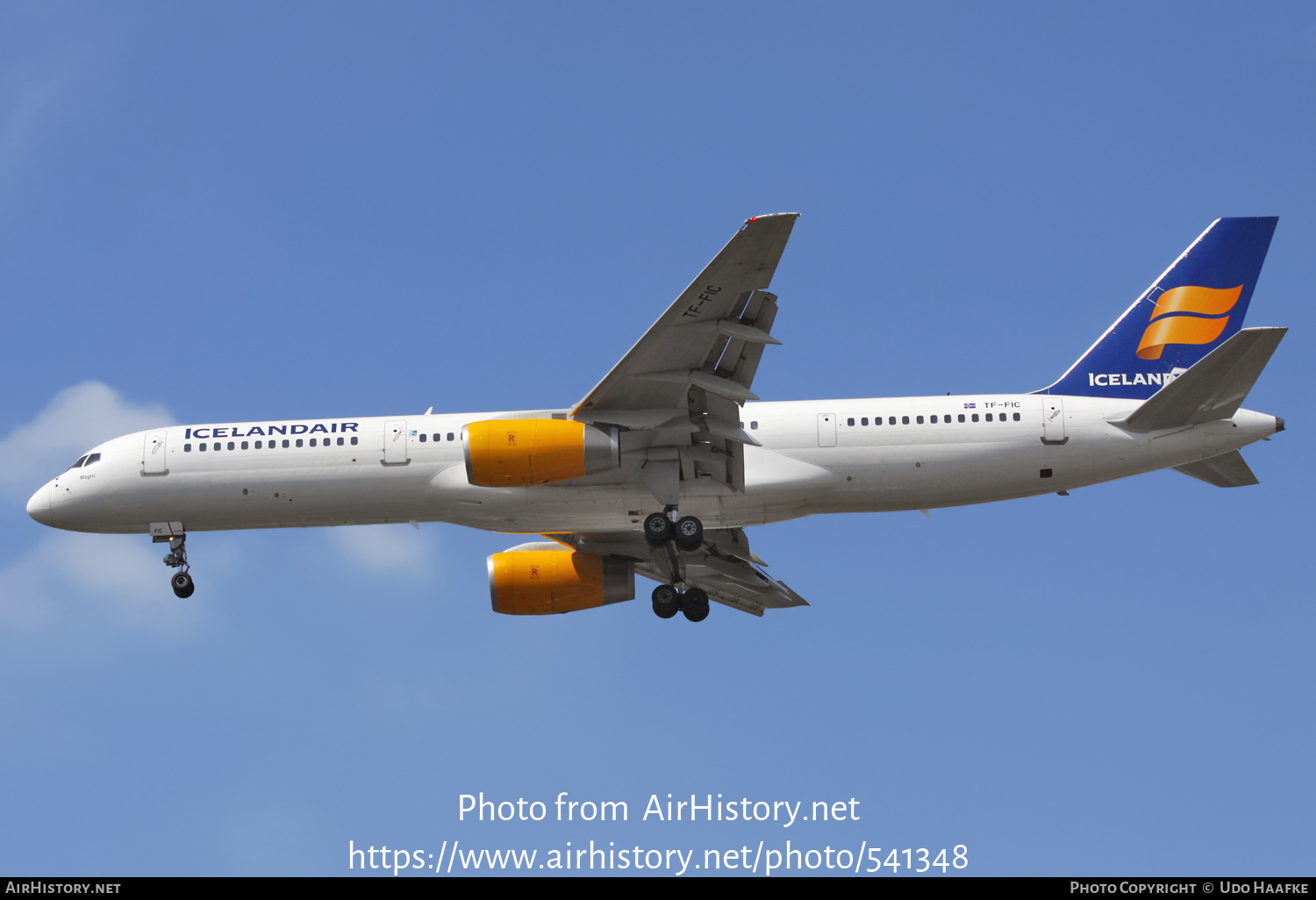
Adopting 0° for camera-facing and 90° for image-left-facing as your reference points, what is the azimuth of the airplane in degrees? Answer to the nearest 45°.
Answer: approximately 90°
